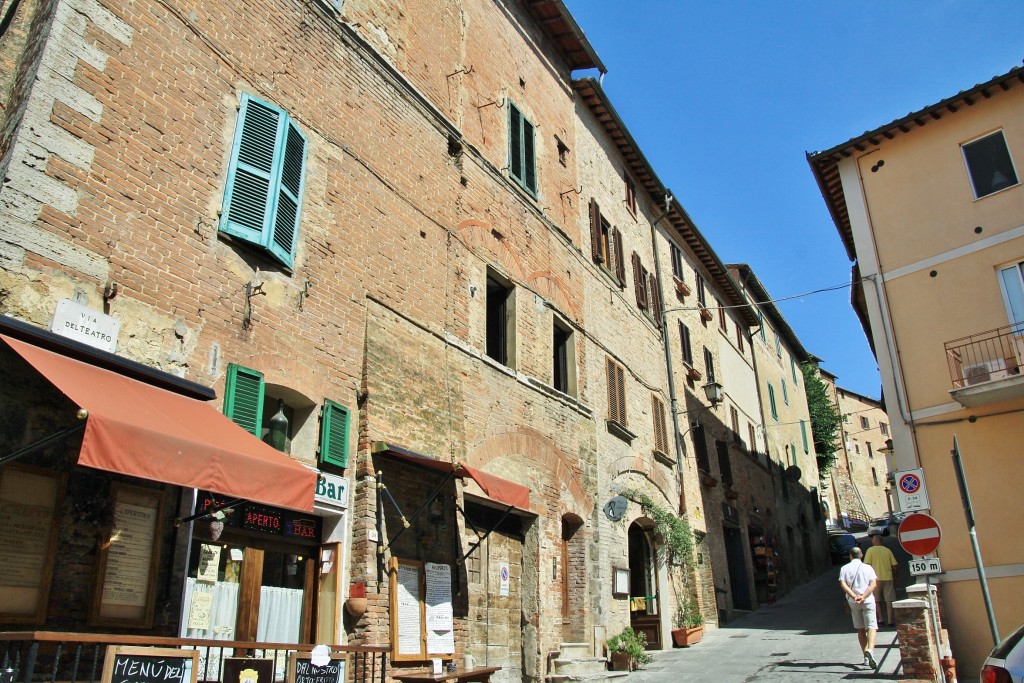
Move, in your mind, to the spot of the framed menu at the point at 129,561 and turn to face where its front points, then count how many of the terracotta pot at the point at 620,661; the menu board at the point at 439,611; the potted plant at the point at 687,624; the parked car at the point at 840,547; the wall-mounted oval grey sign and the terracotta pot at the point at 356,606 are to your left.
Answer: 6

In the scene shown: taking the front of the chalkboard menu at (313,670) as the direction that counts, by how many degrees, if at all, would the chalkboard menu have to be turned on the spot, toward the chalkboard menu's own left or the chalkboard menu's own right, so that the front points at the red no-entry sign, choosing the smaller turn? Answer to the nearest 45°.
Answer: approximately 90° to the chalkboard menu's own left

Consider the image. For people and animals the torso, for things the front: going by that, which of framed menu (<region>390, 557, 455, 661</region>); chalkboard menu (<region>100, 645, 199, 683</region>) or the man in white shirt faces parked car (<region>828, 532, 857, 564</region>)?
the man in white shirt

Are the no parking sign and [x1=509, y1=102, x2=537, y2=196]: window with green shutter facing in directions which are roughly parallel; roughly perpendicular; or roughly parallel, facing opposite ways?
roughly perpendicular

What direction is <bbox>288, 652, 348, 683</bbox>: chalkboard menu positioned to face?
toward the camera

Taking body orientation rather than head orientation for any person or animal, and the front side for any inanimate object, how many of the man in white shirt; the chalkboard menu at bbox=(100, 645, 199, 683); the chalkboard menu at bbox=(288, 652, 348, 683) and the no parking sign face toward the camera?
3

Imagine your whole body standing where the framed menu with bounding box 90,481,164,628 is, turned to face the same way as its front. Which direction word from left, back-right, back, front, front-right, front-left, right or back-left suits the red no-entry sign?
front-left

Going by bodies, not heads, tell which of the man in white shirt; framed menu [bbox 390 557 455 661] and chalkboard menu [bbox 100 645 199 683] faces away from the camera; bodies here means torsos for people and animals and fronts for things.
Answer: the man in white shirt

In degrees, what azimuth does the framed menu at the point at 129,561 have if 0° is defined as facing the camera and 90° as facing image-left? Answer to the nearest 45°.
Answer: approximately 315°

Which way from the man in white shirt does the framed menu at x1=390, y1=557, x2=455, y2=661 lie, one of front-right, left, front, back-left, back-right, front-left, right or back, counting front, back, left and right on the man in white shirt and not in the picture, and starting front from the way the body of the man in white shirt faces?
back-left

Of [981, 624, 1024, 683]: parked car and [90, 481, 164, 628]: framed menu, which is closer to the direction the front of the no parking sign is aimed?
the parked car

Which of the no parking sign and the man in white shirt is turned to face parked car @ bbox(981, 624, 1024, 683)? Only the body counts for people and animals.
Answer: the no parking sign

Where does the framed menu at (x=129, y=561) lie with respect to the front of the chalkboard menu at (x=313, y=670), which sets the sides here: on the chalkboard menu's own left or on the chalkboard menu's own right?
on the chalkboard menu's own right

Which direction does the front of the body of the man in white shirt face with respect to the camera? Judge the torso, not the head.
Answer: away from the camera

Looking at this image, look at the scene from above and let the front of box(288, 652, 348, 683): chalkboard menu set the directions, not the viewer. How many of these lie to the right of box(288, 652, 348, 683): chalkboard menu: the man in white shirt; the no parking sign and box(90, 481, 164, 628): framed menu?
1

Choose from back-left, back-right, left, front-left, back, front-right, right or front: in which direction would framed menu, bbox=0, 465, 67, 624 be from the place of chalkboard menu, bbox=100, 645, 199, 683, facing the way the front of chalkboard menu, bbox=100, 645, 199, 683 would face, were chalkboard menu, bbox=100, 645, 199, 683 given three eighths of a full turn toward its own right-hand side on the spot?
front

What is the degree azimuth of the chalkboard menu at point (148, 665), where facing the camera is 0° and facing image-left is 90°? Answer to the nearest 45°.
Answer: approximately 0°

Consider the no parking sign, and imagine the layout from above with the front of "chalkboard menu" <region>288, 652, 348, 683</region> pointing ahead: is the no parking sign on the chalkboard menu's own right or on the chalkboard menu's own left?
on the chalkboard menu's own left

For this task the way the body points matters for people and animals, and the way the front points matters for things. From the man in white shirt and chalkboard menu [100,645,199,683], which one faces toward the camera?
the chalkboard menu

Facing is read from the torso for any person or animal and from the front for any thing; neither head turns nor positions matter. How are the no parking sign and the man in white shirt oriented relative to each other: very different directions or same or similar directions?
very different directions
